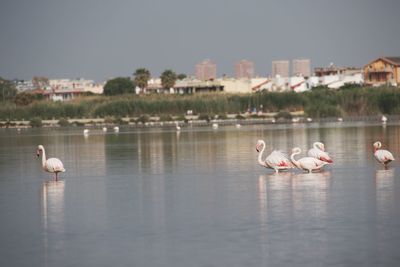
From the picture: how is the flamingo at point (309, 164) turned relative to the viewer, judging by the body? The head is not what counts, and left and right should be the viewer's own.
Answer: facing to the left of the viewer
